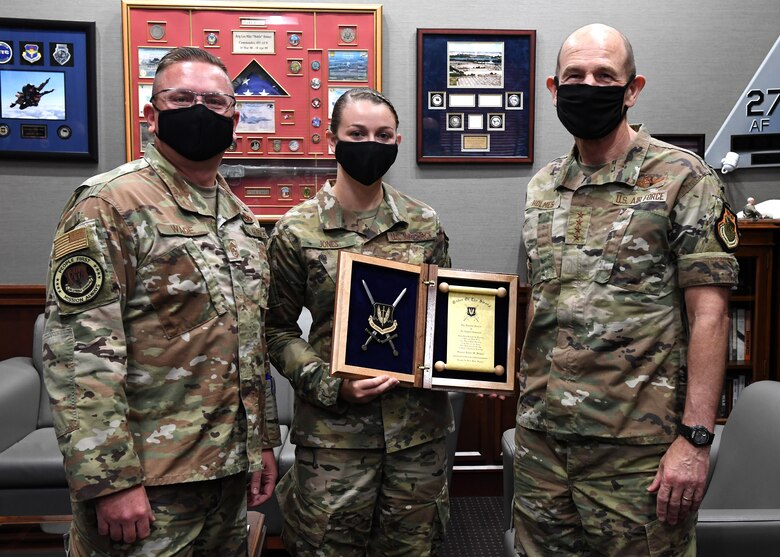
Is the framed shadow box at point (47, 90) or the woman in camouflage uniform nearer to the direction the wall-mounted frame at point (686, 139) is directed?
the woman in camouflage uniform

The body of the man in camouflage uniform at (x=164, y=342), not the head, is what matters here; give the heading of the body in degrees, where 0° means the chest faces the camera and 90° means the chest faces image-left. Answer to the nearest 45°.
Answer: approximately 315°

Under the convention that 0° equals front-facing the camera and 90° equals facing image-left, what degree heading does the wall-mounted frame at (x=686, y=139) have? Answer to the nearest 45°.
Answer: approximately 0°

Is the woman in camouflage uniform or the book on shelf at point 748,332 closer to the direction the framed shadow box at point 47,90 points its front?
the woman in camouflage uniform

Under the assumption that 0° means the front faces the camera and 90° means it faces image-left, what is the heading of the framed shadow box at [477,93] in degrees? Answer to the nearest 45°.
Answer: approximately 0°

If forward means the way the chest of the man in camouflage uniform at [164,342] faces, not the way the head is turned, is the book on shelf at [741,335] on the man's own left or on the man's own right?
on the man's own left

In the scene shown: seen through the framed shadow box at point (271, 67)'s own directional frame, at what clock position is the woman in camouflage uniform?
The woman in camouflage uniform is roughly at 12 o'clock from the framed shadow box.
